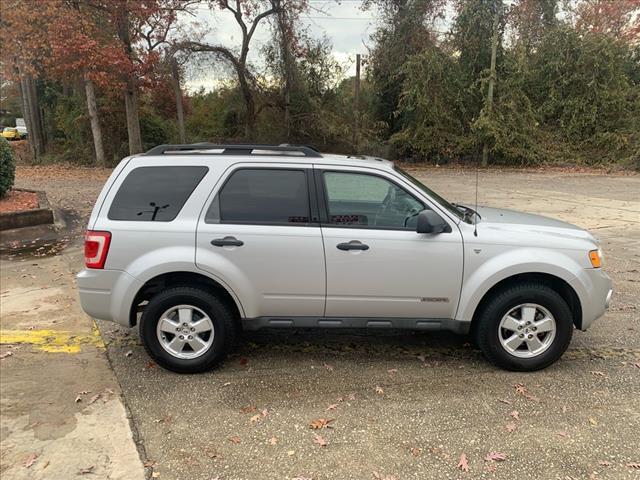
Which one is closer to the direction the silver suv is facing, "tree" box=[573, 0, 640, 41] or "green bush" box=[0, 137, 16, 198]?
the tree

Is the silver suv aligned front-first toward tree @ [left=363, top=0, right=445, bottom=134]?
no

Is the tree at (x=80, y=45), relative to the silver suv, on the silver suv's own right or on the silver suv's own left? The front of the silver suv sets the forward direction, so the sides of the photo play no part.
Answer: on the silver suv's own left

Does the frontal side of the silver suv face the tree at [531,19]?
no

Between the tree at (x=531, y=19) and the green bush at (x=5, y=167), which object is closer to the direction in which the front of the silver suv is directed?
the tree

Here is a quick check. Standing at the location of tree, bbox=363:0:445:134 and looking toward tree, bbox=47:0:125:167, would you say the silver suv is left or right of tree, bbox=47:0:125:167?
left

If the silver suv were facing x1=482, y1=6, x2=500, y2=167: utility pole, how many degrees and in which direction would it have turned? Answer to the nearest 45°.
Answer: approximately 90° to its left

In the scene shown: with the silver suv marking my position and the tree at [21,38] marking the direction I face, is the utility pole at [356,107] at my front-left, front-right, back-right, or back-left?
front-right

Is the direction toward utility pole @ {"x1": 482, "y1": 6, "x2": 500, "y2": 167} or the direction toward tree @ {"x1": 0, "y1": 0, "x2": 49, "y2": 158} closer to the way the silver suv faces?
the utility pole

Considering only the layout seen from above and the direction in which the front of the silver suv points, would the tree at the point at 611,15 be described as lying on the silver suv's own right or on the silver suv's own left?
on the silver suv's own left

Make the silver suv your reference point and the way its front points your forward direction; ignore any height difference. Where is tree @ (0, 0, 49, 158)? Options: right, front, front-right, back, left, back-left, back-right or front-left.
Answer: back-left

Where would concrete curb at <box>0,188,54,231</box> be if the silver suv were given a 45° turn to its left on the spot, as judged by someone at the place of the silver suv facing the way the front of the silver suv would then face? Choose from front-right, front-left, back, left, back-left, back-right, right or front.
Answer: left

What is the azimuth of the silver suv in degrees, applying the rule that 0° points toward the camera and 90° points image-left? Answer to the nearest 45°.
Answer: approximately 270°

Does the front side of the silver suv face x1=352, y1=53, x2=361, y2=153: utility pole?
no
